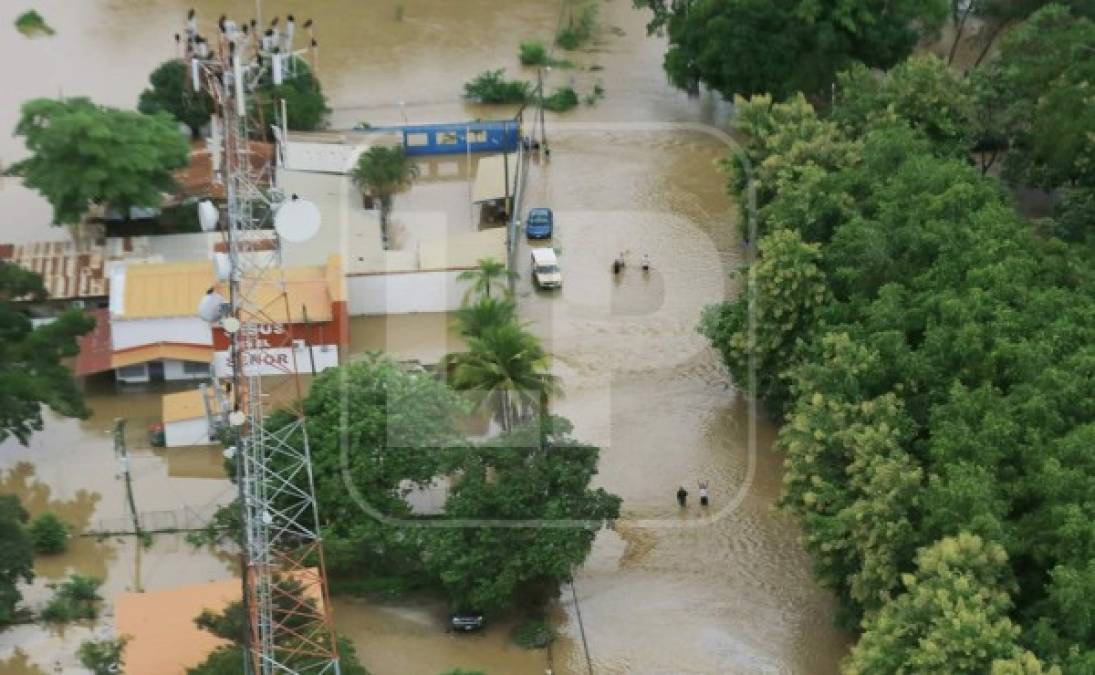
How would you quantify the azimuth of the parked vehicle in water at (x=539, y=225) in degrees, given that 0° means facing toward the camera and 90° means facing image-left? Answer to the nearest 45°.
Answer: approximately 0°

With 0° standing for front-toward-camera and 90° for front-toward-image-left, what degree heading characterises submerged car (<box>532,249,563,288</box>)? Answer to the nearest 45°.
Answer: approximately 0°

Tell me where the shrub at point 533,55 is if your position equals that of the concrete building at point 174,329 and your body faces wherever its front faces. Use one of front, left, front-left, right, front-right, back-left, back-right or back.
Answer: back-left

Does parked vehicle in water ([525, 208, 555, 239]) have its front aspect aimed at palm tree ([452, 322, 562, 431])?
yes

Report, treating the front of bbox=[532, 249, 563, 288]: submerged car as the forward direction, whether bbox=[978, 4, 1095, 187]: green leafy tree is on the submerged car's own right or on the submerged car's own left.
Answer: on the submerged car's own left

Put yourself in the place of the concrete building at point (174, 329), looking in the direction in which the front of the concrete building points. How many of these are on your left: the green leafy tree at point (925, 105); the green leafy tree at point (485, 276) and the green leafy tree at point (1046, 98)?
3

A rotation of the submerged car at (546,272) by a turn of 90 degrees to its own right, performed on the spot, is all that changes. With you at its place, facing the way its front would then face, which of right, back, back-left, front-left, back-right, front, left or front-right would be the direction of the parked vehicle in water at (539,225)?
right

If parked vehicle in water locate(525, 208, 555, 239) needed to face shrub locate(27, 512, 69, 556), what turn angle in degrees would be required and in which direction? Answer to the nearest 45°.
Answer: approximately 45° to its right
